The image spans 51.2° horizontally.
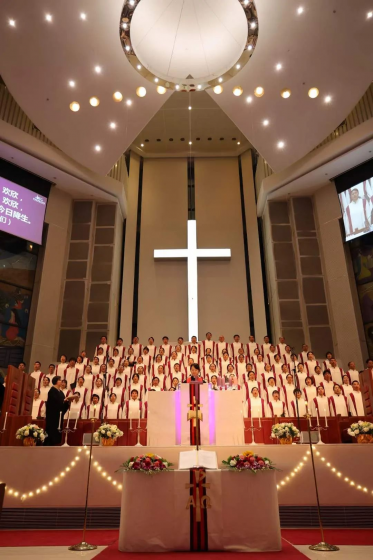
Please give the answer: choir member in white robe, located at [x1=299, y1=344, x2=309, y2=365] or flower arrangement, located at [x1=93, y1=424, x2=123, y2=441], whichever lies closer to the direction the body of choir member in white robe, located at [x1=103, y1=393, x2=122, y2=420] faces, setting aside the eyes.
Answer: the flower arrangement

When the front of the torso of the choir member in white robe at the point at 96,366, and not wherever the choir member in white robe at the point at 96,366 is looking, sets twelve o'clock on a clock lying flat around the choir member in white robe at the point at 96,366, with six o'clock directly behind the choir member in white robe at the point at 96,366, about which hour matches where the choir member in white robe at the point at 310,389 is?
the choir member in white robe at the point at 310,389 is roughly at 10 o'clock from the choir member in white robe at the point at 96,366.

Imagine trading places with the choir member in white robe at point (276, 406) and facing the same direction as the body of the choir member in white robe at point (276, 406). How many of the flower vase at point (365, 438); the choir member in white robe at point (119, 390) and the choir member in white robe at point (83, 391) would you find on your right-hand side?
2

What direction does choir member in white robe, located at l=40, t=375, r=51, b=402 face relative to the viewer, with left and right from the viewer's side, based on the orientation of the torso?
facing the viewer and to the right of the viewer

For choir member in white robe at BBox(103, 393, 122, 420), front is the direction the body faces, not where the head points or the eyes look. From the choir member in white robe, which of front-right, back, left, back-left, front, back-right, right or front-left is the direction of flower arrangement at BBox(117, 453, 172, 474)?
front

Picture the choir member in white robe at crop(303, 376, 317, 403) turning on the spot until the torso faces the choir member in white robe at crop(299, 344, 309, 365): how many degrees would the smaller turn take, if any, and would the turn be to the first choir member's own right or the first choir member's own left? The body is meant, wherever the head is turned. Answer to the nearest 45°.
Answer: approximately 135° to the first choir member's own right

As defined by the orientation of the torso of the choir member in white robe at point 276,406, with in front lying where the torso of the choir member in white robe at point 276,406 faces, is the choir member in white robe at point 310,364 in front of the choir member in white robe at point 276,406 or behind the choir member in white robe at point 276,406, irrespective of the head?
behind

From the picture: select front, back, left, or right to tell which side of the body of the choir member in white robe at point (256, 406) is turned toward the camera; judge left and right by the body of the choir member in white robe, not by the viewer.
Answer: front

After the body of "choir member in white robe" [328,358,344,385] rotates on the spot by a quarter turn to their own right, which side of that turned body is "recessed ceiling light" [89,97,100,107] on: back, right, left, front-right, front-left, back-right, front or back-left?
left

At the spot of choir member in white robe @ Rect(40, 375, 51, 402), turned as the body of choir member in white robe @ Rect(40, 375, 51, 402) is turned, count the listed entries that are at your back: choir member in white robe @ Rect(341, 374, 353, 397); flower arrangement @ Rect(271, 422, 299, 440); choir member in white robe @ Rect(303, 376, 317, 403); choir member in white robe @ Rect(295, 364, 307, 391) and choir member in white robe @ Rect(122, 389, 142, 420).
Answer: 0

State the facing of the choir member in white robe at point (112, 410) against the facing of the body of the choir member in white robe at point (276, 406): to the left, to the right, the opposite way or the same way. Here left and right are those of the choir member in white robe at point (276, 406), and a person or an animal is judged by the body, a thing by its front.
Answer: the same way

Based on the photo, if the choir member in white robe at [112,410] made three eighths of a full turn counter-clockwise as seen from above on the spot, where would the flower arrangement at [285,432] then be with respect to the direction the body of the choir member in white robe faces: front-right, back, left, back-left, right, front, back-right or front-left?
right

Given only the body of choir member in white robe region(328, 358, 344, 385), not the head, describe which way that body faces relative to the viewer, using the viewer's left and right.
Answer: facing the viewer and to the left of the viewer

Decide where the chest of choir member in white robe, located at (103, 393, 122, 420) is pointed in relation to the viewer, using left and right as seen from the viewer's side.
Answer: facing the viewer
